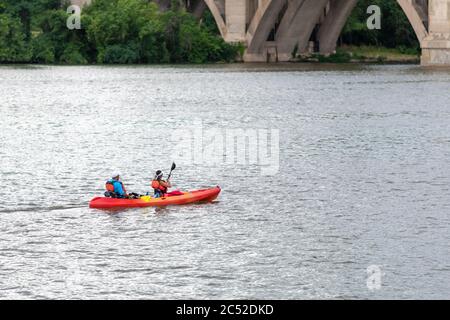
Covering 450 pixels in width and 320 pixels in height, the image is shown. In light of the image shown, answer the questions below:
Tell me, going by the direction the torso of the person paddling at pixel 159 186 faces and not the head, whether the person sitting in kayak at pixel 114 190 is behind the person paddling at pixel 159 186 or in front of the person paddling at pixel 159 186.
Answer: behind

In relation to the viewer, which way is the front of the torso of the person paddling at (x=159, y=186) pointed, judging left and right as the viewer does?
facing to the right of the viewer

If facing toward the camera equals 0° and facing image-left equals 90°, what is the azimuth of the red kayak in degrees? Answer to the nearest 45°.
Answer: approximately 270°
